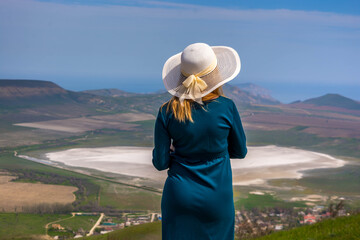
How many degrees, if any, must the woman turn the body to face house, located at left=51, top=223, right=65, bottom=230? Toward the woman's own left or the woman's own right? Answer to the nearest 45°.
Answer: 0° — they already face it

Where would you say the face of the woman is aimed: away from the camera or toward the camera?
away from the camera

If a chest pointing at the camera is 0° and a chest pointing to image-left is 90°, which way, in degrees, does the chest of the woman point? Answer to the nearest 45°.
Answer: approximately 180°
